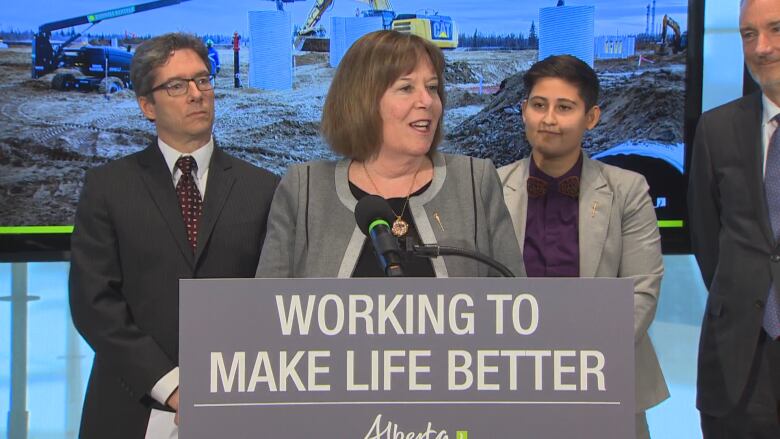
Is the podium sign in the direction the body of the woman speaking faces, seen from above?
yes

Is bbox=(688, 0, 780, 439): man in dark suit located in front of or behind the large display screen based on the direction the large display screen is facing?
in front

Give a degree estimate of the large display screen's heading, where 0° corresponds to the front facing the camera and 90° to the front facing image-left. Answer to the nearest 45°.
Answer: approximately 0°

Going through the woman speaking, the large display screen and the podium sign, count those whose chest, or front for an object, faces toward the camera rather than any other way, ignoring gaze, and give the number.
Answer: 3

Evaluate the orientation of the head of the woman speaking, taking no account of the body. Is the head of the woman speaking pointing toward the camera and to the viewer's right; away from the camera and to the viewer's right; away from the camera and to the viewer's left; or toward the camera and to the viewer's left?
toward the camera and to the viewer's right

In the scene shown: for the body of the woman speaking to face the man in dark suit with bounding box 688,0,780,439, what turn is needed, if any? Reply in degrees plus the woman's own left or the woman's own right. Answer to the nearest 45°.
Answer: approximately 135° to the woman's own left

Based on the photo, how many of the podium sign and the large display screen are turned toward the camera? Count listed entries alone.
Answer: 2

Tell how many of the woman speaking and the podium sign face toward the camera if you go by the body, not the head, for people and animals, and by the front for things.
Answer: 2

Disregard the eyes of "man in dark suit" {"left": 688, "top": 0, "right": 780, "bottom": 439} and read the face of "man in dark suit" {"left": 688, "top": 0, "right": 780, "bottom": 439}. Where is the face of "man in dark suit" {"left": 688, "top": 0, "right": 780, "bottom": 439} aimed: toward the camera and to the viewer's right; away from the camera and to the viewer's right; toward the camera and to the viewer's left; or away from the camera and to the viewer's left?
toward the camera and to the viewer's left

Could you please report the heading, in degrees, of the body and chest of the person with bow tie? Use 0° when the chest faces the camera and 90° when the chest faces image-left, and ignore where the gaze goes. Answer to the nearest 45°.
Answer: approximately 45°
